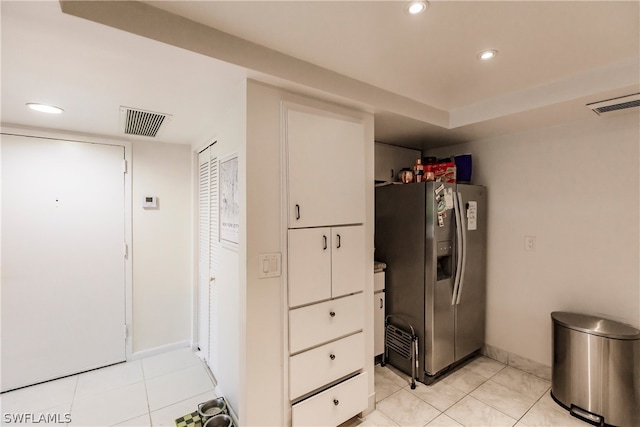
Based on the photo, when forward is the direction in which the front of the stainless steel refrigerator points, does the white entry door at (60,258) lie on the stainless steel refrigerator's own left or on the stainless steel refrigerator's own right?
on the stainless steel refrigerator's own right

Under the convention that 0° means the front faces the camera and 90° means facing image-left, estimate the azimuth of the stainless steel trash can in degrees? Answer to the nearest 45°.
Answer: approximately 45°

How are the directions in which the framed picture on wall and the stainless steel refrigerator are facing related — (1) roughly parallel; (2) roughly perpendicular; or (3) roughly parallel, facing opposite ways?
roughly perpendicular

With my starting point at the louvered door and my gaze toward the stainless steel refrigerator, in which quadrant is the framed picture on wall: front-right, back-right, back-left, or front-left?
front-right

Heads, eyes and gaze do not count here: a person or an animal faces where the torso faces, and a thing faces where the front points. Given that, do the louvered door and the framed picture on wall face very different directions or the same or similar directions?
same or similar directions
